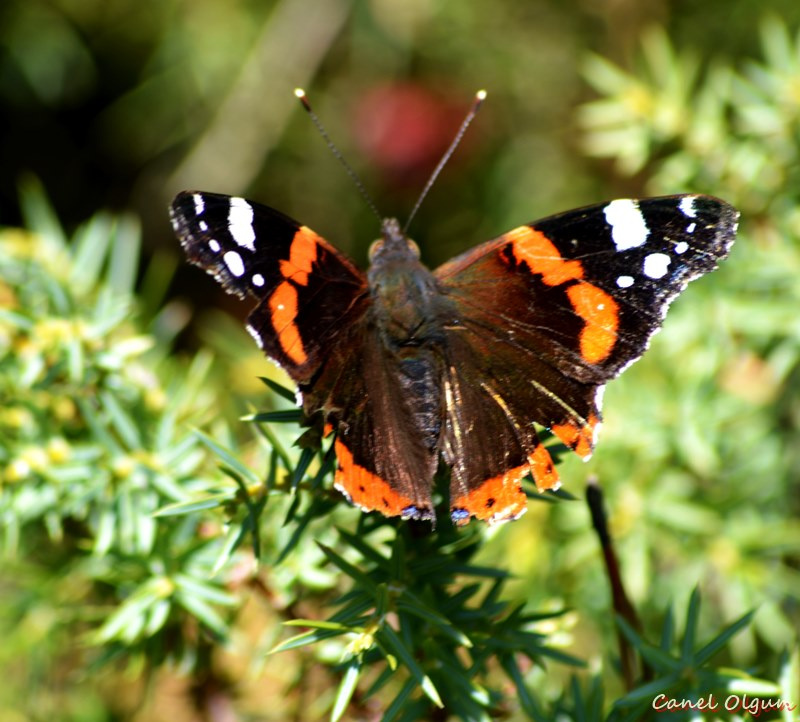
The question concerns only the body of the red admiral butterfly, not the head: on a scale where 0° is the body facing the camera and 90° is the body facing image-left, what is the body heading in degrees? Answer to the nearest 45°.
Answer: approximately 180°
